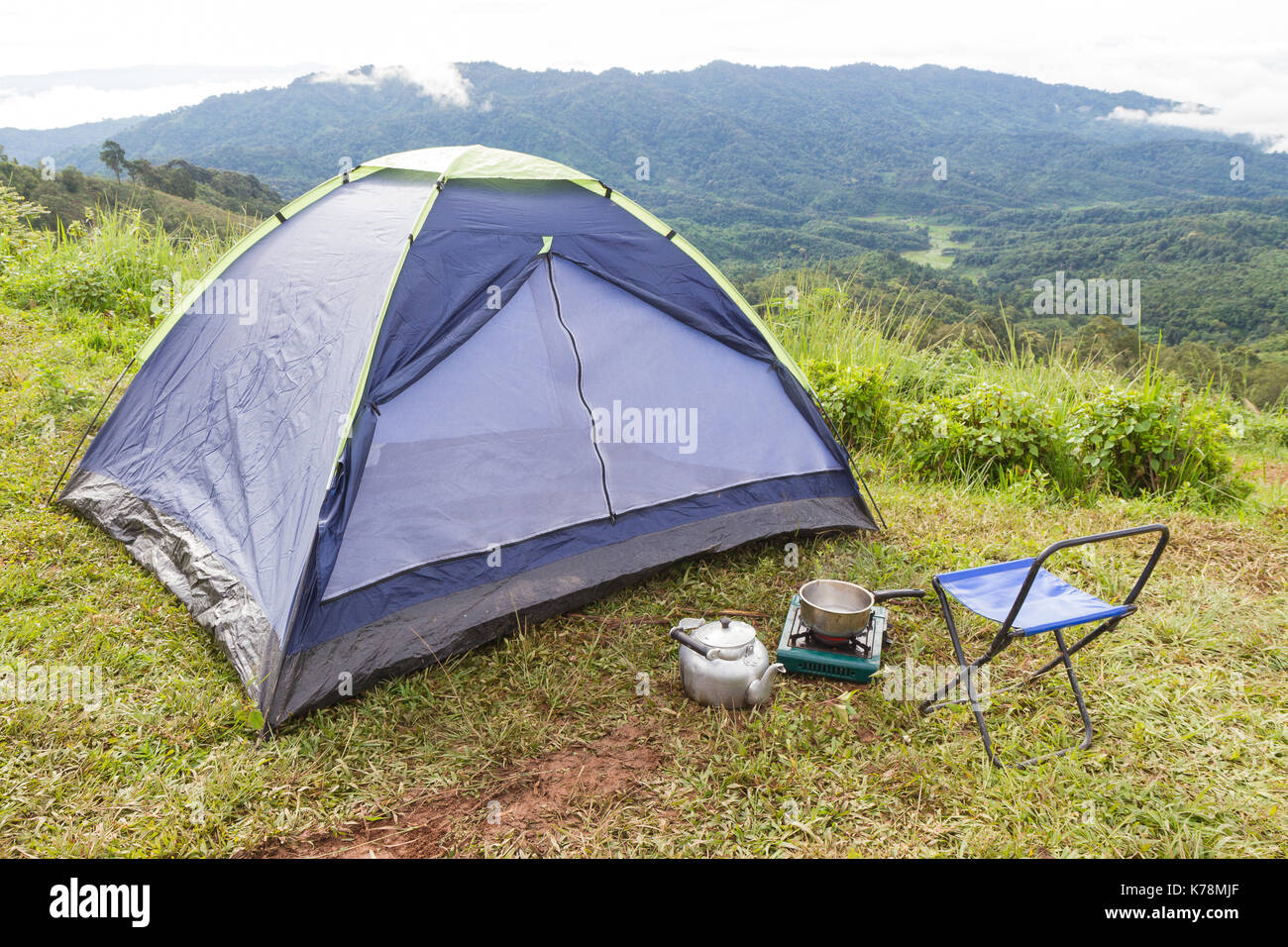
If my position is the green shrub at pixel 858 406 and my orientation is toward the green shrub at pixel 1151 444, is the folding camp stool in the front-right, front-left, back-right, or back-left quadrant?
front-right

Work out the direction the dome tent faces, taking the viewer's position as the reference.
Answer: facing the viewer and to the right of the viewer

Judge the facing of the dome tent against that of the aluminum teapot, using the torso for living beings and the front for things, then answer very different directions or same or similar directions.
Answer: same or similar directions

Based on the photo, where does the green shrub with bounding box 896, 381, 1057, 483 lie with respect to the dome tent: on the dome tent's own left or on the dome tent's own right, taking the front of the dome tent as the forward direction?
on the dome tent's own left

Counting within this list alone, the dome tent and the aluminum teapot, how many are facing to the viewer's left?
0

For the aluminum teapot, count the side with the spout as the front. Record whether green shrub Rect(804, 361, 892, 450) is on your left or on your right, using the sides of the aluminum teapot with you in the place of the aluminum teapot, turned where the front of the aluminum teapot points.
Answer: on your left

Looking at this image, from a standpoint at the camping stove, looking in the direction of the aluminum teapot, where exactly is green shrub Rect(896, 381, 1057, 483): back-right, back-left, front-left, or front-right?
back-right

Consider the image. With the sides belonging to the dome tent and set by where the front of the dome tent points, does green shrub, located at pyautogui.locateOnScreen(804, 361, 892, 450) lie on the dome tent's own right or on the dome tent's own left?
on the dome tent's own left

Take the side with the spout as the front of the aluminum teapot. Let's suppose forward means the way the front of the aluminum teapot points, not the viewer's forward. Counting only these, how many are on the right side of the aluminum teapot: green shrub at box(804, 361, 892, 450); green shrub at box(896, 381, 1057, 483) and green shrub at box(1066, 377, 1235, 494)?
0
